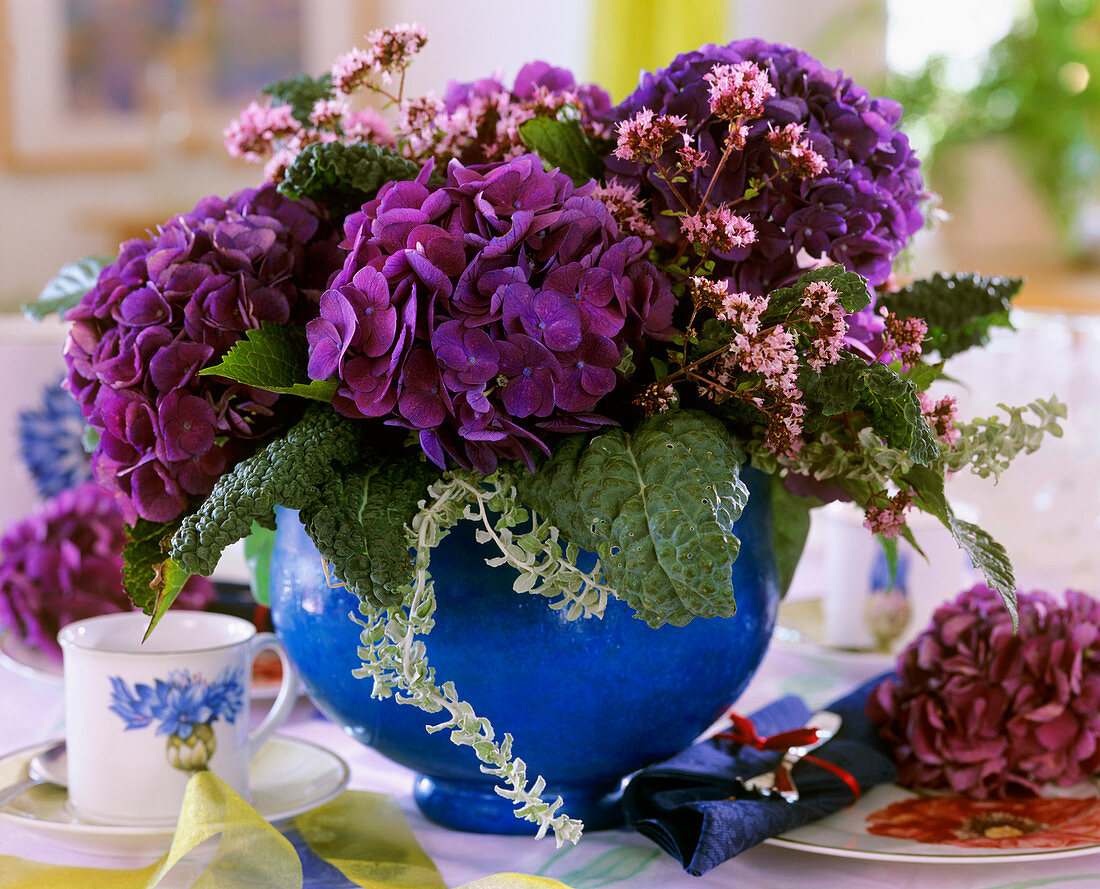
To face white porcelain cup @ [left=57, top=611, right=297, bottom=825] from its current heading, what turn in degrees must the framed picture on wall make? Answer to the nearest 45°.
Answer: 0° — it already faces it

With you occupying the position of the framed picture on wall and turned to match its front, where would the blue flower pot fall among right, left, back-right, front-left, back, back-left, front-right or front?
front

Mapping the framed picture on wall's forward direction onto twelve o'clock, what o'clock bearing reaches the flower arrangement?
The flower arrangement is roughly at 12 o'clock from the framed picture on wall.

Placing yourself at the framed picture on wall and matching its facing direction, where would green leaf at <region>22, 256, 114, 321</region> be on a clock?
The green leaf is roughly at 12 o'clock from the framed picture on wall.

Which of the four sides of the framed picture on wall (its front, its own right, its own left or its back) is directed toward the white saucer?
front

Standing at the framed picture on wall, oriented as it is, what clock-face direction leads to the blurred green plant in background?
The blurred green plant in background is roughly at 10 o'clock from the framed picture on wall.

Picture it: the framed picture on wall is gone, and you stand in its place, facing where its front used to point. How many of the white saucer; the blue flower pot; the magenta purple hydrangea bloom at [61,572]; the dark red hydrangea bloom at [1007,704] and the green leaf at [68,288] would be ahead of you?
5

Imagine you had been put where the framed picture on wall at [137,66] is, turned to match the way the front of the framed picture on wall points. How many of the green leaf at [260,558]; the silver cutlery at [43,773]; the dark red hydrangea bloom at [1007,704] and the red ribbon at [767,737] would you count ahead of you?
4

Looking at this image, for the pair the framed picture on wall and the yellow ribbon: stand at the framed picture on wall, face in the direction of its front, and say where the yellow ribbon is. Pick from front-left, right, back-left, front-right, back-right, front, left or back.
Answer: front

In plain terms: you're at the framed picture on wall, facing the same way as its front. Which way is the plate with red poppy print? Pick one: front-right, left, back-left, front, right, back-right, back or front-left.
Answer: front

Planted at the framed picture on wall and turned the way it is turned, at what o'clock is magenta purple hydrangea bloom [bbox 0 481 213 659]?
The magenta purple hydrangea bloom is roughly at 12 o'clock from the framed picture on wall.

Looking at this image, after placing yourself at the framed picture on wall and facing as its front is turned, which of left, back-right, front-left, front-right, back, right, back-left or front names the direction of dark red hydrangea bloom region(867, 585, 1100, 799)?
front

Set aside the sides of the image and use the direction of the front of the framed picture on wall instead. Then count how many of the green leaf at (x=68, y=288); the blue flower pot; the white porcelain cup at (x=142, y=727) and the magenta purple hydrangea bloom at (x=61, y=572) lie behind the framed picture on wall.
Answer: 0

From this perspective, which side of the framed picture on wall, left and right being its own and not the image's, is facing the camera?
front

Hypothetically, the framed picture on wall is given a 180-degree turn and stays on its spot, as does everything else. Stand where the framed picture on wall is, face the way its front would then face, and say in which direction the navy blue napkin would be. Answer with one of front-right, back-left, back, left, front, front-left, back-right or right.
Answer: back
